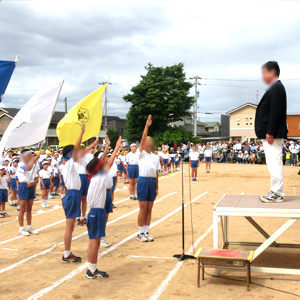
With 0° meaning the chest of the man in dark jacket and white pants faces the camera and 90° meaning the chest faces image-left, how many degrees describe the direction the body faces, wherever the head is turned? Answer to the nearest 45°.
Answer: approximately 90°

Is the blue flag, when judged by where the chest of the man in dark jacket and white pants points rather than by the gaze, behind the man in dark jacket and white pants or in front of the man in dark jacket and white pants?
in front
